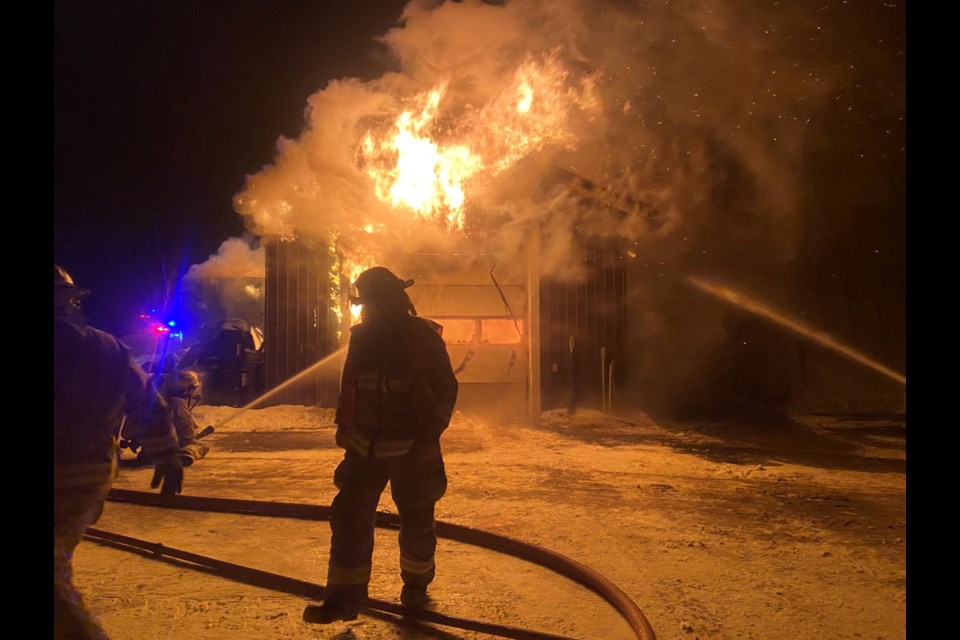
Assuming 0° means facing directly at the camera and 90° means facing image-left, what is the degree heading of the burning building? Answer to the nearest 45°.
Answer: approximately 0°

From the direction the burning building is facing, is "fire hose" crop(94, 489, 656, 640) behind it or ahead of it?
ahead

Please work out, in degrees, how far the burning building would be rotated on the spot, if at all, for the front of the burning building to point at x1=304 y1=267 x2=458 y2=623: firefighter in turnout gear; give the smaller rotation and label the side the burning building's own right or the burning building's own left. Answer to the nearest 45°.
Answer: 0° — it already faces them

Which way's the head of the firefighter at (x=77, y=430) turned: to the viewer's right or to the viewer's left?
to the viewer's right

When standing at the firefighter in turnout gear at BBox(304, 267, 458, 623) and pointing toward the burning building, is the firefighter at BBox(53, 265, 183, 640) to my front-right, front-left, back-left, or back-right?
back-left

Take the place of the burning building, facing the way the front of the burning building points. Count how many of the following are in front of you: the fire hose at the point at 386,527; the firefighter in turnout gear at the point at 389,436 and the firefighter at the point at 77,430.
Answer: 3

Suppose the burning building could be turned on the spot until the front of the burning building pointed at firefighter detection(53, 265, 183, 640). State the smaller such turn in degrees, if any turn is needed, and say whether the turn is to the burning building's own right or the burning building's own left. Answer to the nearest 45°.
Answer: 0° — it already faces them
